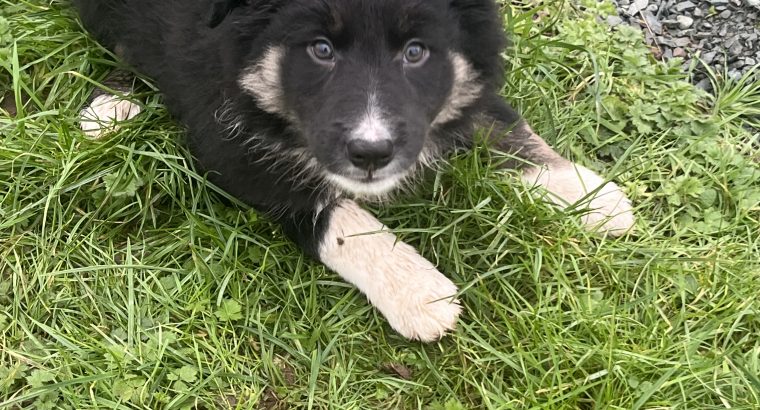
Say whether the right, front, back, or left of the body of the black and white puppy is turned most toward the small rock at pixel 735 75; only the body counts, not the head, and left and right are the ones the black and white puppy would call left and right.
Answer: left

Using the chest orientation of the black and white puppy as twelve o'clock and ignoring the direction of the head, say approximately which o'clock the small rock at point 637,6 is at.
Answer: The small rock is roughly at 9 o'clock from the black and white puppy.

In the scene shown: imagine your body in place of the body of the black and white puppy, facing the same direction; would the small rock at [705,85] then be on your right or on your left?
on your left

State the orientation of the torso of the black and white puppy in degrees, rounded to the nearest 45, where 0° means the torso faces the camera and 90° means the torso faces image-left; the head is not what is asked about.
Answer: approximately 315°

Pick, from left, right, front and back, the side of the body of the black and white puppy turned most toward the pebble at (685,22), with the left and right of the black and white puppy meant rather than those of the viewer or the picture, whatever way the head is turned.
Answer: left

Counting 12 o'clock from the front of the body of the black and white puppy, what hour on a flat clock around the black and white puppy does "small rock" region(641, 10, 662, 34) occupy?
The small rock is roughly at 9 o'clock from the black and white puppy.

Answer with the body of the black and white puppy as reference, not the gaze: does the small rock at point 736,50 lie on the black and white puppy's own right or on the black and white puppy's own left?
on the black and white puppy's own left
